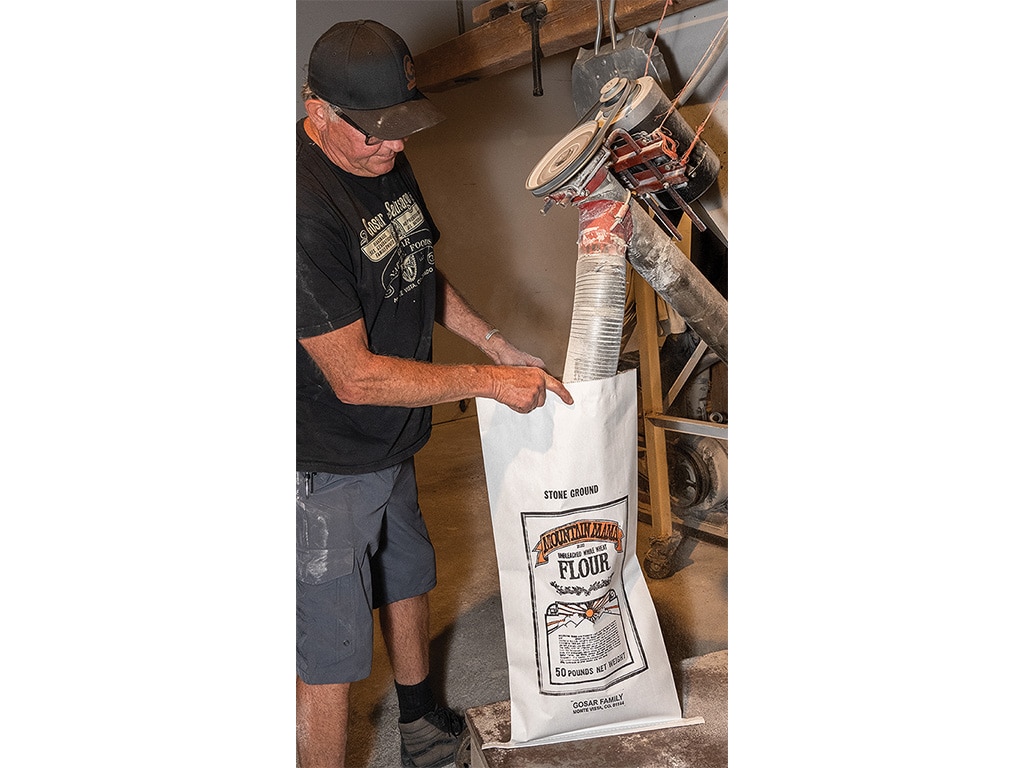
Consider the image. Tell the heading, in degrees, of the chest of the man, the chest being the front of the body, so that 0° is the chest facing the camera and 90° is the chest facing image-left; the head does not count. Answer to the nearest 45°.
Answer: approximately 315°

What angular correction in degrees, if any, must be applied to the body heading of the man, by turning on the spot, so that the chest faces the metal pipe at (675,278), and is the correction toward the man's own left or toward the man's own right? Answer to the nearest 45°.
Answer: approximately 45° to the man's own left

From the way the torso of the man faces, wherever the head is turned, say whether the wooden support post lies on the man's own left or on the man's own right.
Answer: on the man's own left
